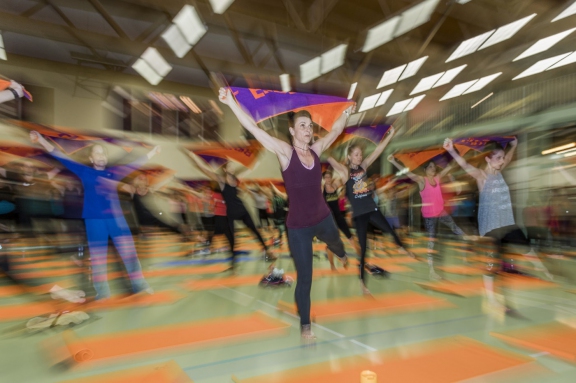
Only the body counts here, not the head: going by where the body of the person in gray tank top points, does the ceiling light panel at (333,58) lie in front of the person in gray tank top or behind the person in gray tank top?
behind

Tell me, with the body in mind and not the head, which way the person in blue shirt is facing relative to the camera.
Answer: toward the camera

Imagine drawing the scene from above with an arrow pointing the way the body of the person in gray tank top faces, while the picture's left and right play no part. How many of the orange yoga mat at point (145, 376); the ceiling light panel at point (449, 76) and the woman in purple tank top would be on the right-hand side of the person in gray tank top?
2

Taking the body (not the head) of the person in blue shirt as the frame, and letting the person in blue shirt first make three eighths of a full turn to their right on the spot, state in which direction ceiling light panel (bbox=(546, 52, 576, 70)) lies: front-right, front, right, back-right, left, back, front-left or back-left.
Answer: back-right

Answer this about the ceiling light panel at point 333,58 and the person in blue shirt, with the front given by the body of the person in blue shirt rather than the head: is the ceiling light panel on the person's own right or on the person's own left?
on the person's own left

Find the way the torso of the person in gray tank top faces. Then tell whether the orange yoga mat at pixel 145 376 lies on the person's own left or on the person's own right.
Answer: on the person's own right

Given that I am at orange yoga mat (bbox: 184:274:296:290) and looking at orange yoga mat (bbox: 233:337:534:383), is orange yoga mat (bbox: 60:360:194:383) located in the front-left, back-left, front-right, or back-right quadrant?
front-right

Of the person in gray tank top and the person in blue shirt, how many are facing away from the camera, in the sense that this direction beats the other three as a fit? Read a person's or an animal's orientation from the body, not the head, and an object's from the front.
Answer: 0

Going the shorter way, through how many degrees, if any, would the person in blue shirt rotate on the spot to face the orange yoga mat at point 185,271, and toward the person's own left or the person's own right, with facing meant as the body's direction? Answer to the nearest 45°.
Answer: approximately 135° to the person's own left

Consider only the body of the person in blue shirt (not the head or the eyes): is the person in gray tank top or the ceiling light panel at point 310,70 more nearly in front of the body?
the person in gray tank top

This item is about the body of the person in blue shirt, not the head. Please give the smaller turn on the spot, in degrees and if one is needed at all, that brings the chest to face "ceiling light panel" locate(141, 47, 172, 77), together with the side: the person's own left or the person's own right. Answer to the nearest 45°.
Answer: approximately 180°

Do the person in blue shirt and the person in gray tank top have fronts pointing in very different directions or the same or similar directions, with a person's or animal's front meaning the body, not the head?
same or similar directions

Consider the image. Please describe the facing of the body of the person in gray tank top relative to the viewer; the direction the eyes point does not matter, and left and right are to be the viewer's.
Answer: facing the viewer and to the right of the viewer

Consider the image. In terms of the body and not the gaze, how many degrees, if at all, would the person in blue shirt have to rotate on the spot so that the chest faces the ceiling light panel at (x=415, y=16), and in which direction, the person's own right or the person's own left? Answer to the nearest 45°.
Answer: approximately 90° to the person's own left

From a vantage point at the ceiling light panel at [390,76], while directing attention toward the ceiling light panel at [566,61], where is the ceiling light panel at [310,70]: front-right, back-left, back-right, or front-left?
back-right

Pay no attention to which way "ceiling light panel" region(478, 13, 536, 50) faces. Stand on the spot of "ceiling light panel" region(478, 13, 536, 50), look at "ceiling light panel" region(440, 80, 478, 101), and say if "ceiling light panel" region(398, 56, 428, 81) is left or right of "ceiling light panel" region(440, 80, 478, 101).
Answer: left
